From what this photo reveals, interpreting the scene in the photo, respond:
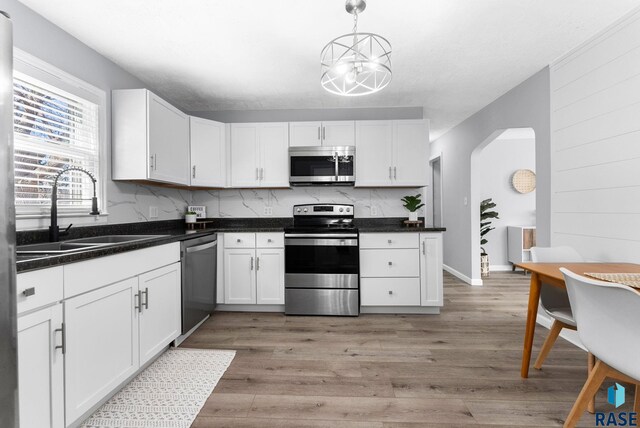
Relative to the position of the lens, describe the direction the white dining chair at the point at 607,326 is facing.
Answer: facing away from the viewer and to the right of the viewer

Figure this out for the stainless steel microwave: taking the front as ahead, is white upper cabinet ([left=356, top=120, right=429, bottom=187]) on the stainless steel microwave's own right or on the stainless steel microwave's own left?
on the stainless steel microwave's own left

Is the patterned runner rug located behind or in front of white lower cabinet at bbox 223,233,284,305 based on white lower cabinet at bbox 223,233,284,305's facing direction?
in front

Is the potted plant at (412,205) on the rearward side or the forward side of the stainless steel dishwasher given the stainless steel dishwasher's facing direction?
on the forward side

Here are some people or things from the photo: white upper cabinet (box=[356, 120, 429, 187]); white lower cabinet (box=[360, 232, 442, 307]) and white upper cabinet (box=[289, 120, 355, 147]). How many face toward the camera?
3

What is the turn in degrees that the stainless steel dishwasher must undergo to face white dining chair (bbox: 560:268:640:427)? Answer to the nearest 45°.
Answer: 0° — it already faces it

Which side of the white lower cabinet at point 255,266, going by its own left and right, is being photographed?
front

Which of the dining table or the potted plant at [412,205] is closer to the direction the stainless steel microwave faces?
the dining table

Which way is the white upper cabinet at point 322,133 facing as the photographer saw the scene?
facing the viewer

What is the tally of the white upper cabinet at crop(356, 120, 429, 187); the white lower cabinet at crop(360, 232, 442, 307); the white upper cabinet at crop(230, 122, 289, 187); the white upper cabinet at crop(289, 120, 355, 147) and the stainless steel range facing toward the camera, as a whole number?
5

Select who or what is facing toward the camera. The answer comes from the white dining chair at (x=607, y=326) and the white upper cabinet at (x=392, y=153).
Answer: the white upper cabinet

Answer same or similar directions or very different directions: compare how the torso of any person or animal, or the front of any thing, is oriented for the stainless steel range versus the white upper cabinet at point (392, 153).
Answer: same or similar directions

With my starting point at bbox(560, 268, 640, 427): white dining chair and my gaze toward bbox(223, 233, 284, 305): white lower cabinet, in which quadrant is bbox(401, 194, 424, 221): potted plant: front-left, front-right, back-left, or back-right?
front-right
